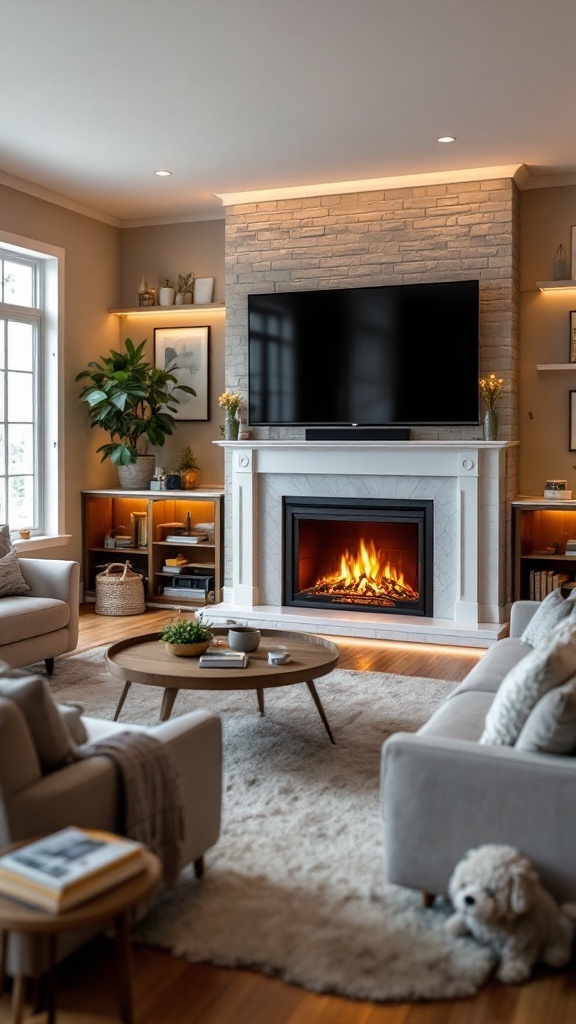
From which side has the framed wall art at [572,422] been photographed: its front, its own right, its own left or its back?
front

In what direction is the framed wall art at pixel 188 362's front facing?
toward the camera

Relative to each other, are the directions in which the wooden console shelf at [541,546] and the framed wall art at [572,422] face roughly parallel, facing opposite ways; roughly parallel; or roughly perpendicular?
roughly parallel

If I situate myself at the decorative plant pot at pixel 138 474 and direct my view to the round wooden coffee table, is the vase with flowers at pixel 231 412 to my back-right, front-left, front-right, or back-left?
front-left

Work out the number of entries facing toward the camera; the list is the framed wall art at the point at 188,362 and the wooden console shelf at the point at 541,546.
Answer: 2

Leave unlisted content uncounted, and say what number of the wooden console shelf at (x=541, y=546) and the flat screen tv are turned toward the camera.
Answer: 2

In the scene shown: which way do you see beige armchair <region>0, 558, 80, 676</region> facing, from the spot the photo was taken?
facing the viewer and to the right of the viewer

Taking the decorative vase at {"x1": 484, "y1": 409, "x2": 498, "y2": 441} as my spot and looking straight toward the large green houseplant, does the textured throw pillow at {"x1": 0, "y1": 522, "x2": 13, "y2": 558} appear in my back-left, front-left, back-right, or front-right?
front-left

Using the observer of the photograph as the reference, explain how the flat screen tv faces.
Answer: facing the viewer

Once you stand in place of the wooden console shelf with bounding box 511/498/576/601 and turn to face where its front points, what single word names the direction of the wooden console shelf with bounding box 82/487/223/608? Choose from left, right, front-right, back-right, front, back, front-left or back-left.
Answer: right

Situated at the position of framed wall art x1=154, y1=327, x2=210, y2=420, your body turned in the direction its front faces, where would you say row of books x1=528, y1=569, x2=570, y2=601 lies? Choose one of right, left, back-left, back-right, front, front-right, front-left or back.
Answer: front-left

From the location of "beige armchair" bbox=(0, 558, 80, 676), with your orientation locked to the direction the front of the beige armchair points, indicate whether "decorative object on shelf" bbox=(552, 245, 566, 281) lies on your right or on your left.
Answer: on your left

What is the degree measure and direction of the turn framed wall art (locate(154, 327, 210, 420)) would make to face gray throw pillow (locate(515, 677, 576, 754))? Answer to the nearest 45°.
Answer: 0° — it already faces it

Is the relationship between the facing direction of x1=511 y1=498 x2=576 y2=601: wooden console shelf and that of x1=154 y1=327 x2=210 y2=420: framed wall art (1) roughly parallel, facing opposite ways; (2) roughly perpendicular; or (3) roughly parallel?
roughly parallel

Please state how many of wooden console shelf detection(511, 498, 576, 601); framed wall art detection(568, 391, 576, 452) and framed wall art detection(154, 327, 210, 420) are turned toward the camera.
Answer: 3
